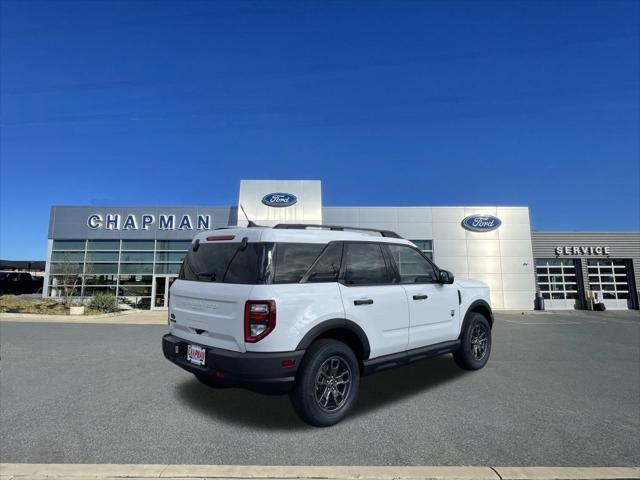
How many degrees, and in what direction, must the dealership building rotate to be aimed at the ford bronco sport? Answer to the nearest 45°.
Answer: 0° — it already faces it

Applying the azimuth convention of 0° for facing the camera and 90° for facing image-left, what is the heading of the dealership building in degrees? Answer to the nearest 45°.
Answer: approximately 0°

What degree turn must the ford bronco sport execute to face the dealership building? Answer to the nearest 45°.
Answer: approximately 45° to its left

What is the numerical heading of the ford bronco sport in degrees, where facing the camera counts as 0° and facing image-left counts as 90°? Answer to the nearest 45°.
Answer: approximately 225°

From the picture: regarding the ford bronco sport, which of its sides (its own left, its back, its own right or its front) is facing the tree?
left

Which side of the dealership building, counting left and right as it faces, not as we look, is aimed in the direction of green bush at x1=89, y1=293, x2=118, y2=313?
right

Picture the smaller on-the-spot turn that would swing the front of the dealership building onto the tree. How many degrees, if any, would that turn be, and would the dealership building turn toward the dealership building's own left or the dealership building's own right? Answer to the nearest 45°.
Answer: approximately 90° to the dealership building's own right

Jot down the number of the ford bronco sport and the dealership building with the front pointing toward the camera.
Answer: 1

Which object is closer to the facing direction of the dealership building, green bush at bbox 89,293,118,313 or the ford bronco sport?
the ford bronco sport

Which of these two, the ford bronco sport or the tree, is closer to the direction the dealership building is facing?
the ford bronco sport
